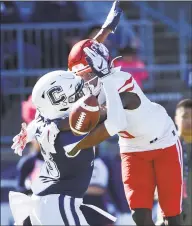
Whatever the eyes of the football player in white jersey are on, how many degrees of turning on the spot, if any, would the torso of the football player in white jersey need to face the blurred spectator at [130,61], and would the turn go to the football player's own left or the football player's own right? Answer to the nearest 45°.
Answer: approximately 135° to the football player's own right

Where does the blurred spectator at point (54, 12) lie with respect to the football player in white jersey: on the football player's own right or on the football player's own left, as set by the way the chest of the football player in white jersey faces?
on the football player's own right

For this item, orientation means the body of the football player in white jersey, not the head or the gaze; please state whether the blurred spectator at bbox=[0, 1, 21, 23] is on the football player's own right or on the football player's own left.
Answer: on the football player's own right

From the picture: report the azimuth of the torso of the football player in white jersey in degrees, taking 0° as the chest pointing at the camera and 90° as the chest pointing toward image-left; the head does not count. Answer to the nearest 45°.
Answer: approximately 45°

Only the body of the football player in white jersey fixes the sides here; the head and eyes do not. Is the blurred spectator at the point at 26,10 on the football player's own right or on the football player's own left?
on the football player's own right

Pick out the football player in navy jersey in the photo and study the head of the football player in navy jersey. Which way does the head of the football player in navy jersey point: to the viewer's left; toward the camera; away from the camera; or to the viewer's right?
to the viewer's right

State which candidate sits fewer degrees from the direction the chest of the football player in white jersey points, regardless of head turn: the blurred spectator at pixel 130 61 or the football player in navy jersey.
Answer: the football player in navy jersey
